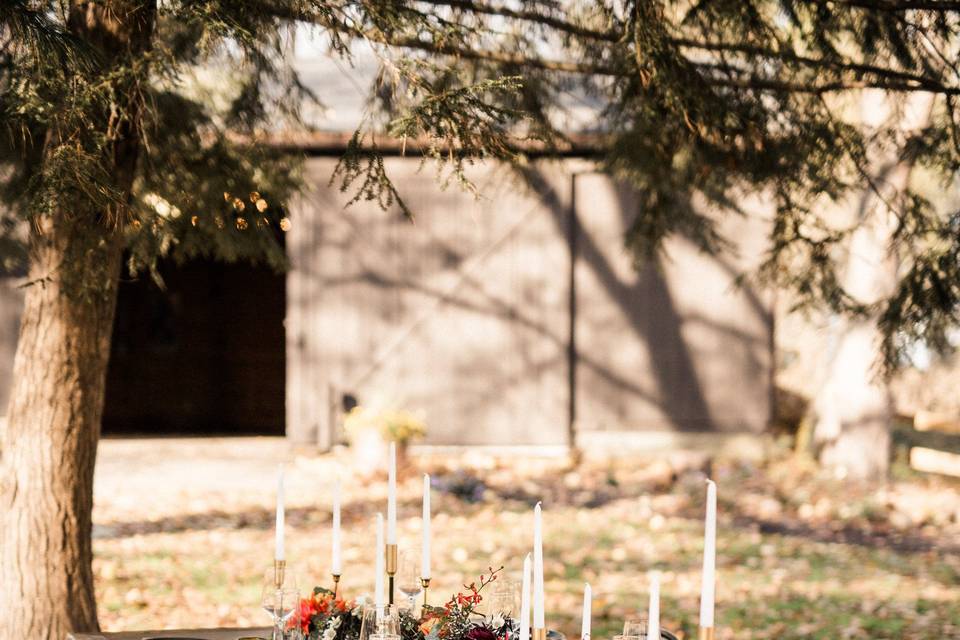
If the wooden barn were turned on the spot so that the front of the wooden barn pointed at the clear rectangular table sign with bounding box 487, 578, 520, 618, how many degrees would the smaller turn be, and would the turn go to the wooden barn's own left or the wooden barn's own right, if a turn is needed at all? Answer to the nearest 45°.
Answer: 0° — it already faces it

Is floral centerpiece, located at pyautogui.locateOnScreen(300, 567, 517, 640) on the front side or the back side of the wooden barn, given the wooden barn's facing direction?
on the front side

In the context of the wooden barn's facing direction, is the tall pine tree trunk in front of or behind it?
in front

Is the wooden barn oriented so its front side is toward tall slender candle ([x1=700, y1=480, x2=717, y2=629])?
yes

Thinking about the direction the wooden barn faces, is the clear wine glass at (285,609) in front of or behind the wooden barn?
in front

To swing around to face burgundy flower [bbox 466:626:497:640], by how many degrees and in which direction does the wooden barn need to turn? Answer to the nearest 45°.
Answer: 0° — it already faces it
